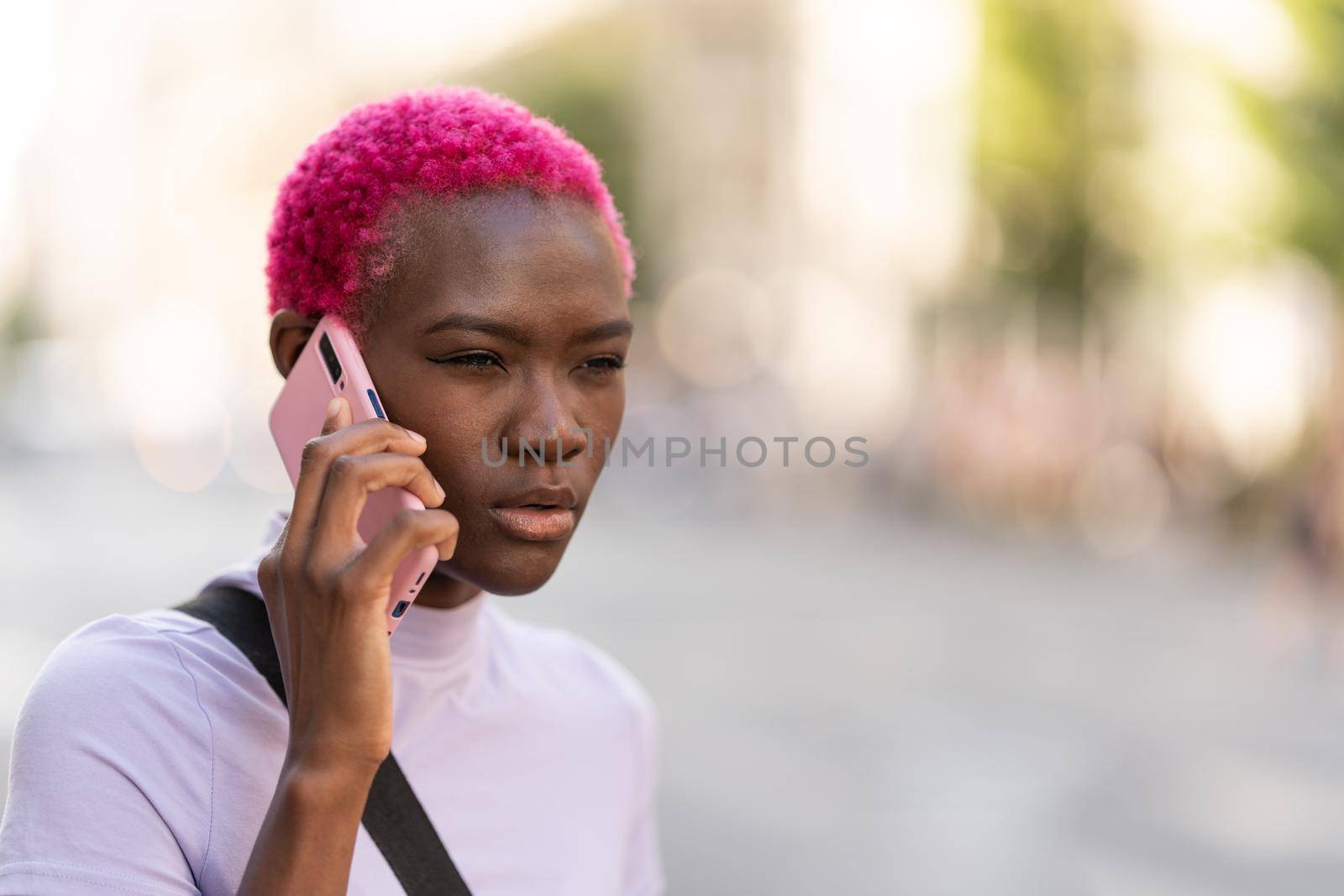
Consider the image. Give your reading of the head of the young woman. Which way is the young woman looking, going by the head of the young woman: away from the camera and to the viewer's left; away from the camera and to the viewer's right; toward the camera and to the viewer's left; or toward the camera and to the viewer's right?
toward the camera and to the viewer's right

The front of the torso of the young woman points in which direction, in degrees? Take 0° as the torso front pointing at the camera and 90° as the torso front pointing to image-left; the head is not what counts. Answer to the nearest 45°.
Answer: approximately 315°
